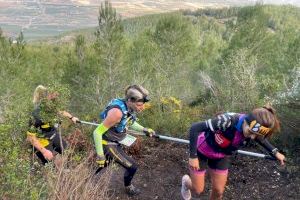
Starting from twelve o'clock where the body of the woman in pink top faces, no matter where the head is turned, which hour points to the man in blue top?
The man in blue top is roughly at 5 o'clock from the woman in pink top.

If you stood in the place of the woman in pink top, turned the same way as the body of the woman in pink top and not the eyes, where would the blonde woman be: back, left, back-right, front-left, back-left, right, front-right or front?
back-right

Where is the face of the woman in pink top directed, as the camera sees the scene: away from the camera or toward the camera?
toward the camera

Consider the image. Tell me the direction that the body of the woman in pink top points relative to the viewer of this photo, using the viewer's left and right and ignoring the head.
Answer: facing the viewer and to the right of the viewer
